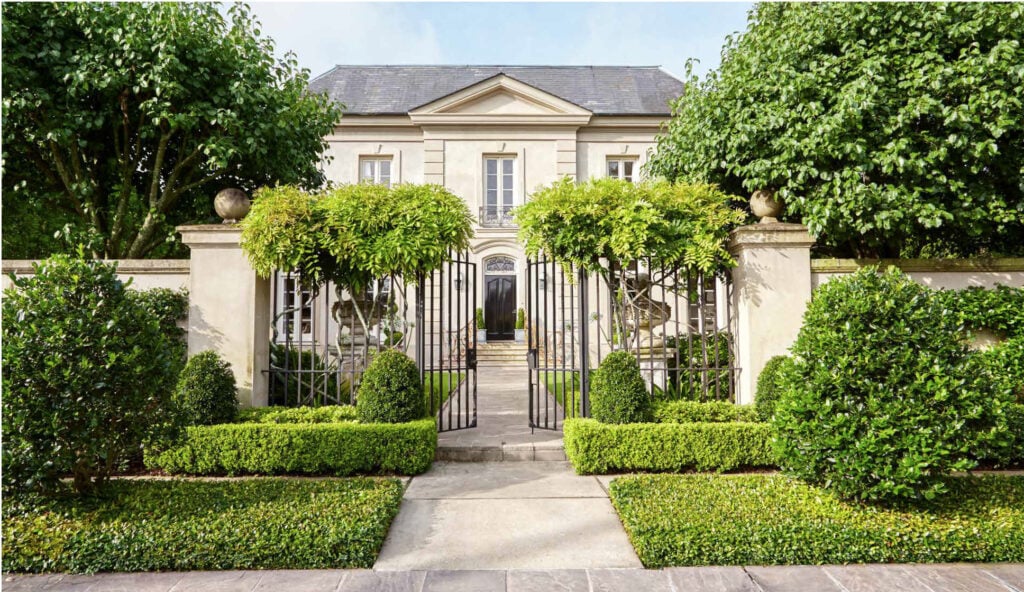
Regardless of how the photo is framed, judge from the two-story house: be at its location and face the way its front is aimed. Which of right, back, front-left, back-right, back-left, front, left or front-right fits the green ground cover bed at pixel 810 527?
front

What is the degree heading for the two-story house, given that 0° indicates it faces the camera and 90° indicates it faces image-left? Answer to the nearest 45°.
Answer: approximately 0°

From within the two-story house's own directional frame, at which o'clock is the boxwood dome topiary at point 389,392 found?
The boxwood dome topiary is roughly at 12 o'clock from the two-story house.

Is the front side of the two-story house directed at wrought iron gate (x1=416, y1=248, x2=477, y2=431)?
yes

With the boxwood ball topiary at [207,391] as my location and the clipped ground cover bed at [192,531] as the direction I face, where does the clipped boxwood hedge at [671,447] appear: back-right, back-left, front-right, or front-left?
front-left

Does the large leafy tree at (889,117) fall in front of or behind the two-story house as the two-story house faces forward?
in front

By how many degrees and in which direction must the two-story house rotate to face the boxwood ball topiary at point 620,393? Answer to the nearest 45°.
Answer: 0° — it already faces it

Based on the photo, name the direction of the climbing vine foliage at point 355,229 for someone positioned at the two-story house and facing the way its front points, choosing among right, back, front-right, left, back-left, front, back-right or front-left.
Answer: front

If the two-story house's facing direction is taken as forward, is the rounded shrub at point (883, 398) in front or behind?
in front

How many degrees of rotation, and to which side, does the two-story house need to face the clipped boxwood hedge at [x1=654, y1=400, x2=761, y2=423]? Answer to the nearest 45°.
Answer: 0° — it already faces it

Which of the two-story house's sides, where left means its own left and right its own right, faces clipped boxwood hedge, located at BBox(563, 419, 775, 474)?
front

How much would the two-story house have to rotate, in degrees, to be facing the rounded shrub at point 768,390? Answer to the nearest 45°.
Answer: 0° — it already faces it

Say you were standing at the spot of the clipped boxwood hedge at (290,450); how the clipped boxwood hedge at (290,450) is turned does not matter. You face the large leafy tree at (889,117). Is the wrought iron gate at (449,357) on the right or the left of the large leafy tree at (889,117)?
left

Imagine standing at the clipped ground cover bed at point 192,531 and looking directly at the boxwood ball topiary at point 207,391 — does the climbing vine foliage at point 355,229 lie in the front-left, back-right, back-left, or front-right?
front-right

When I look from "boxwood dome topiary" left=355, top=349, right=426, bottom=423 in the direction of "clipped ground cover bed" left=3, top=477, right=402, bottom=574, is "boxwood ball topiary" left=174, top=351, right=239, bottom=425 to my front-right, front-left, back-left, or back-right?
front-right

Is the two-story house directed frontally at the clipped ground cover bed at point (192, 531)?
yes
